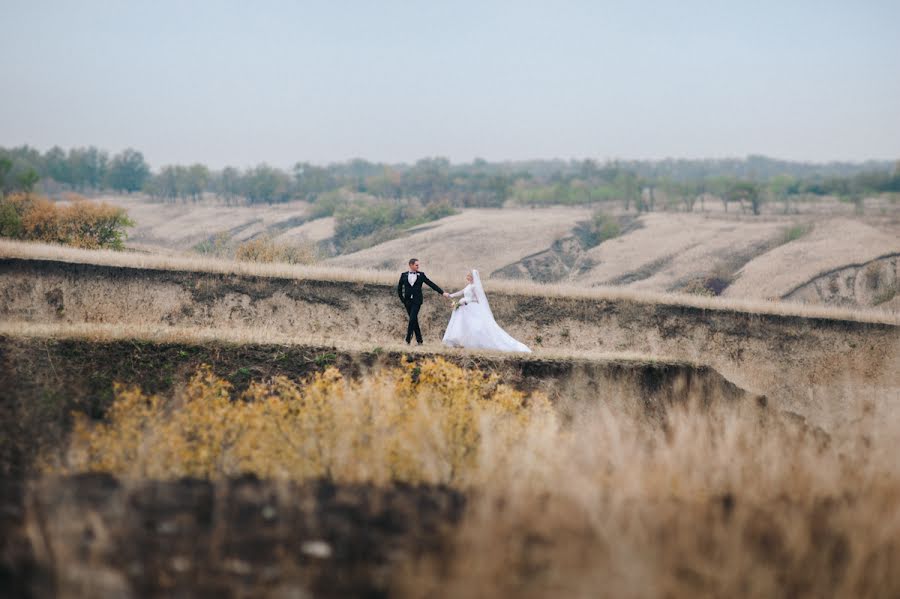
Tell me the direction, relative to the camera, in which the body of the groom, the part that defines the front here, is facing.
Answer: toward the camera

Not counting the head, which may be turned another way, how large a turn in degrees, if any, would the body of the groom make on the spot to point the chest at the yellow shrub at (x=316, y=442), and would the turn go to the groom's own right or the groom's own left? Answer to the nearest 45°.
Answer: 0° — they already face it
